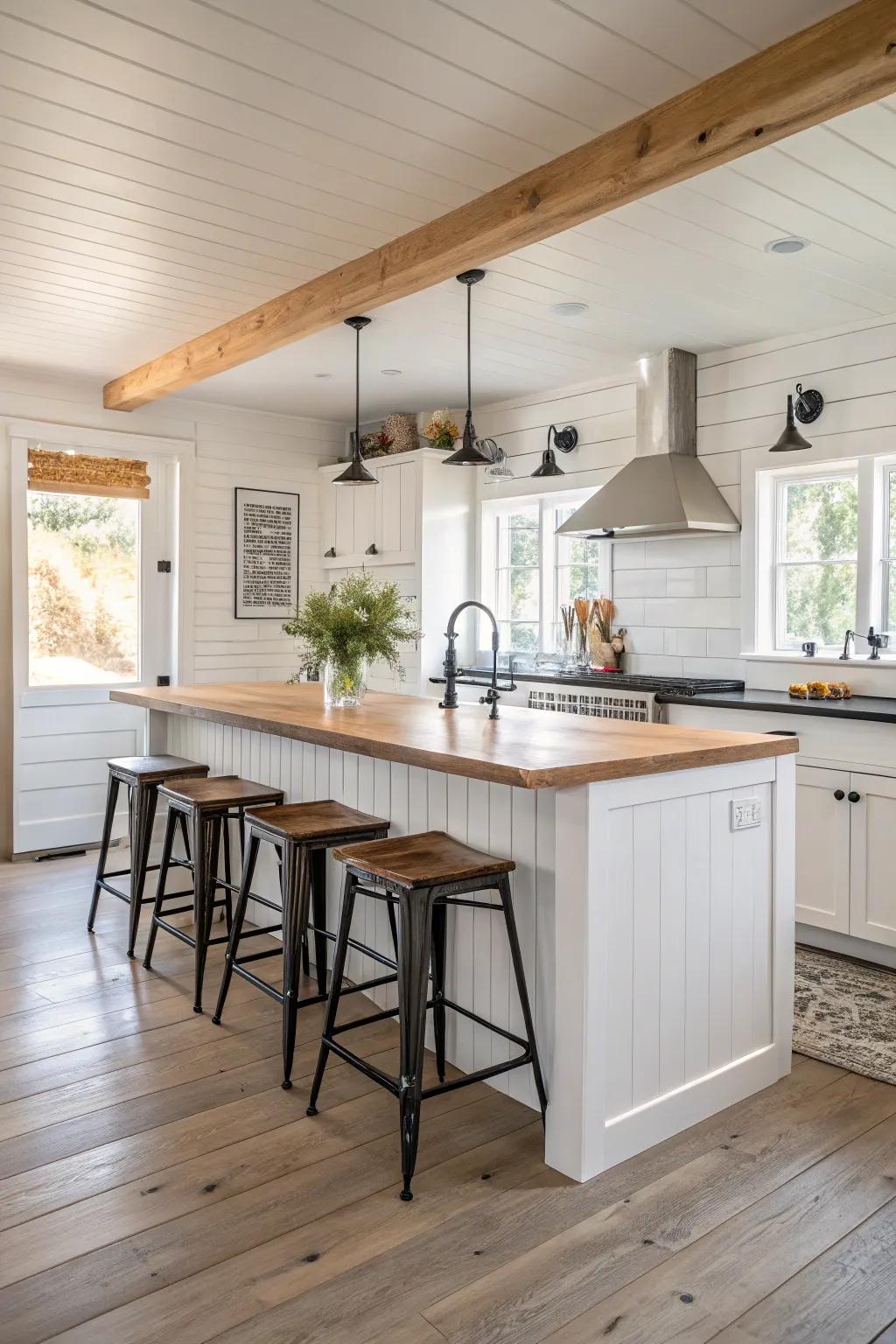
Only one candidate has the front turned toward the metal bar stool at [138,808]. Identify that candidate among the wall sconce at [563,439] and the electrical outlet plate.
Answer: the wall sconce

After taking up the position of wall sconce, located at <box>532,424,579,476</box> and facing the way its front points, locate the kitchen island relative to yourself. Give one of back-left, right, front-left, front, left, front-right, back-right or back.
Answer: front-left

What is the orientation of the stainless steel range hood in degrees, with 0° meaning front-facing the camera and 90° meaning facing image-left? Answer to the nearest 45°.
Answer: approximately 45°

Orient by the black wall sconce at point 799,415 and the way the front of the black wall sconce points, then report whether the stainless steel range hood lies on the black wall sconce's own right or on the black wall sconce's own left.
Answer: on the black wall sconce's own right

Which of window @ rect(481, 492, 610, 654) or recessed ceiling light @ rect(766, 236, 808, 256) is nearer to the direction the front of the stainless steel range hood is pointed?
the recessed ceiling light

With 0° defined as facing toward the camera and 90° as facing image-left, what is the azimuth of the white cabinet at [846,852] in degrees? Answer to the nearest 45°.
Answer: approximately 45°

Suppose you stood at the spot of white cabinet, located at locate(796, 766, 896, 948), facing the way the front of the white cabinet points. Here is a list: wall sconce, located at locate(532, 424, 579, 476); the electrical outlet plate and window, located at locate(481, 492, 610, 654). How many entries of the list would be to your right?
2

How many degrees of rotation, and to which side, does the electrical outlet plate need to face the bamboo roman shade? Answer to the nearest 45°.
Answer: approximately 180°

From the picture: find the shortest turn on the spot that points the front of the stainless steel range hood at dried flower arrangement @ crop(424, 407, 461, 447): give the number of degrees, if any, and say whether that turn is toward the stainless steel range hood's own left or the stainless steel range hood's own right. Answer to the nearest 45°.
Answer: approximately 90° to the stainless steel range hood's own right

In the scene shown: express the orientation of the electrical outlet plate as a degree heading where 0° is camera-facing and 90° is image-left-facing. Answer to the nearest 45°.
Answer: approximately 315°

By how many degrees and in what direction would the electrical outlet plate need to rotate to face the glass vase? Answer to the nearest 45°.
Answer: approximately 180°
